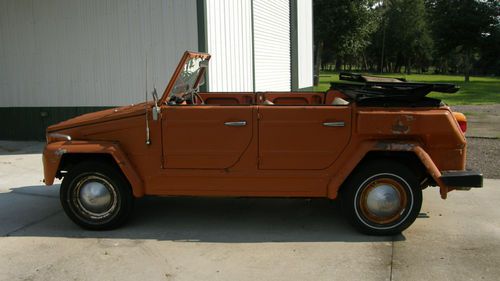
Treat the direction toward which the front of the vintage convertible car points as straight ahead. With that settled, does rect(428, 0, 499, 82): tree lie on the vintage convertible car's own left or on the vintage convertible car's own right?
on the vintage convertible car's own right

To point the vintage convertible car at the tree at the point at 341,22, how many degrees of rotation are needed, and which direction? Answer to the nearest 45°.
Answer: approximately 90° to its right

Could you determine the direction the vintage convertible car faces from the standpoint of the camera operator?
facing to the left of the viewer

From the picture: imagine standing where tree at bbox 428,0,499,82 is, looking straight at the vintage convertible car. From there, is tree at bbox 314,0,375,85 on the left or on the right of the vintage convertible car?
right
